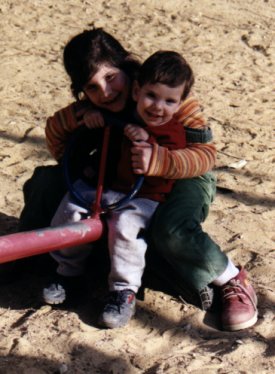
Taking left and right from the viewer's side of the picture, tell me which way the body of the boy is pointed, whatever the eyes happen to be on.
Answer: facing the viewer and to the left of the viewer
